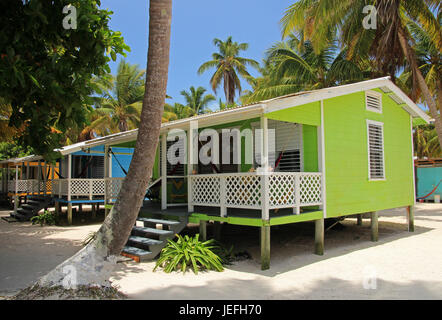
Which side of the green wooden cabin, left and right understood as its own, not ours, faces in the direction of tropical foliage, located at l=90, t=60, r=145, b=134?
right

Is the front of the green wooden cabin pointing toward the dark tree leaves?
yes

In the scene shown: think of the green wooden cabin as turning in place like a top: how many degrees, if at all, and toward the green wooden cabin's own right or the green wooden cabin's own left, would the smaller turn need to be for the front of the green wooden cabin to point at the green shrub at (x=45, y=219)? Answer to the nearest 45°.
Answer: approximately 90° to the green wooden cabin's own right

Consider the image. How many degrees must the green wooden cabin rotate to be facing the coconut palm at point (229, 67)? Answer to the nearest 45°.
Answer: approximately 135° to its right

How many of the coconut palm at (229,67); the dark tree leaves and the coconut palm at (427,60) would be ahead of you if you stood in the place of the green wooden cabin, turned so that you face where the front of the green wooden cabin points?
1

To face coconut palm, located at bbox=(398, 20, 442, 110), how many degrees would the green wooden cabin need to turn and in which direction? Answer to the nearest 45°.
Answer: approximately 180°

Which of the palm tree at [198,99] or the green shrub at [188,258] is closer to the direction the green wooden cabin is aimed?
the green shrub

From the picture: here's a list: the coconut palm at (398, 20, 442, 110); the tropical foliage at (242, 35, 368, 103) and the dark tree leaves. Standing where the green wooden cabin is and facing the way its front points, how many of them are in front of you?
1

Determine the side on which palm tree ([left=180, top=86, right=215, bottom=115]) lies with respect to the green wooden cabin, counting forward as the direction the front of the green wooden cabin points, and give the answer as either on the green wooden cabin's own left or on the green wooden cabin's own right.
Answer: on the green wooden cabin's own right

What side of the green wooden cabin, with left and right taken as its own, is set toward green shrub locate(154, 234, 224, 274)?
front

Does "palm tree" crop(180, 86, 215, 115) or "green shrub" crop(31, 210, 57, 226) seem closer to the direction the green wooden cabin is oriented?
the green shrub
